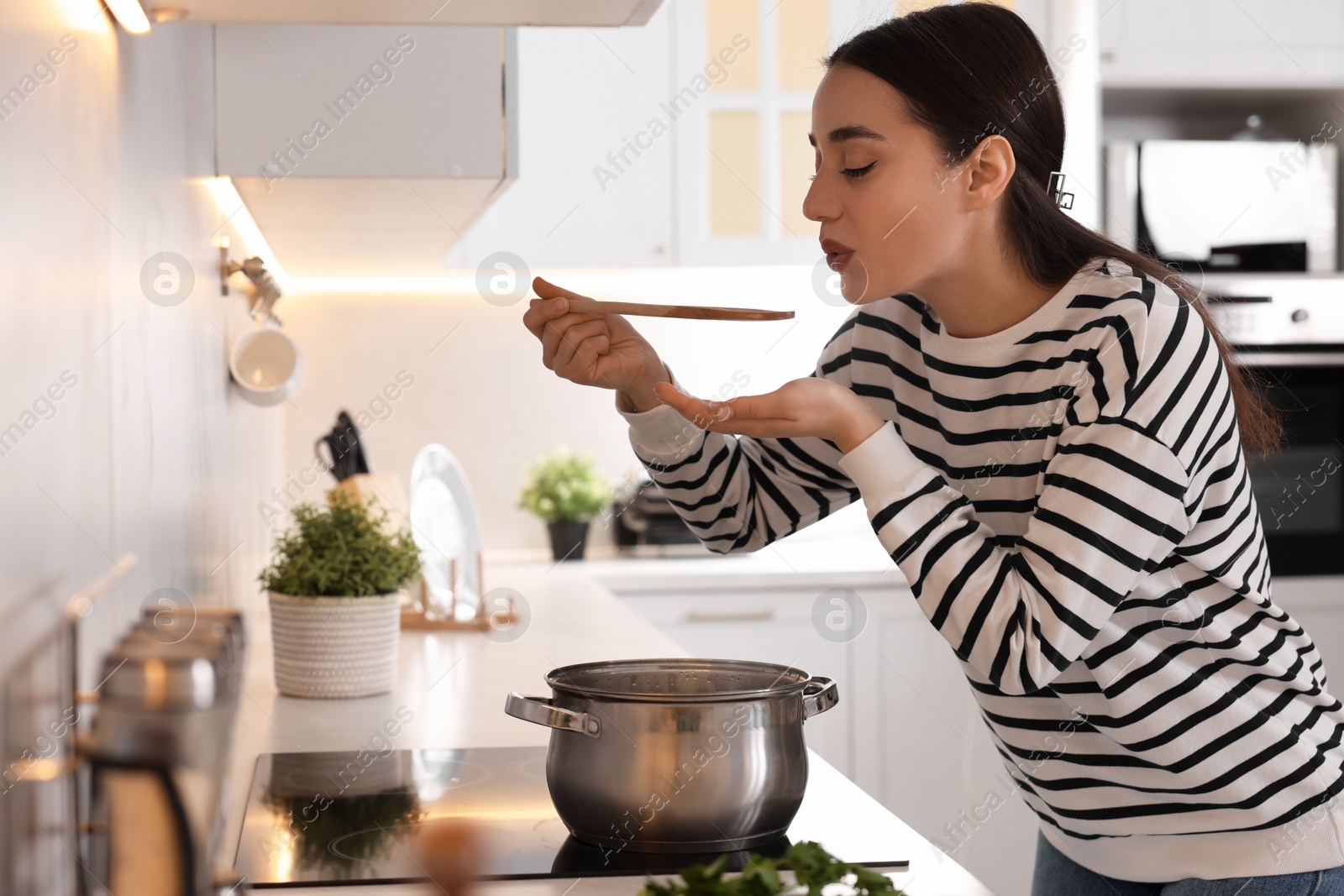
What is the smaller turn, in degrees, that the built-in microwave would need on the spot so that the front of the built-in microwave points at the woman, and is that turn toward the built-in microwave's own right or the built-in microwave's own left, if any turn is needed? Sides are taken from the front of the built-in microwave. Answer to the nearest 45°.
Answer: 0° — it already faces them

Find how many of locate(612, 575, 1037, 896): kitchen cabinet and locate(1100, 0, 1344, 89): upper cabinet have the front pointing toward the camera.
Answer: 2

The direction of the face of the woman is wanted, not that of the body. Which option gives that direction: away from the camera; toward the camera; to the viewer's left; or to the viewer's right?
to the viewer's left

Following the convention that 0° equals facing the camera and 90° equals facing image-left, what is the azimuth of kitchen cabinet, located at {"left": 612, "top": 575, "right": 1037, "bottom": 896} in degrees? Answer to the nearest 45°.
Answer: approximately 0°

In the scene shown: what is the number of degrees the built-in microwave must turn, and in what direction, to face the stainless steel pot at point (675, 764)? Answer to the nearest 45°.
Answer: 0° — it already faces it

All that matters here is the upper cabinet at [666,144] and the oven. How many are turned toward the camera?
2

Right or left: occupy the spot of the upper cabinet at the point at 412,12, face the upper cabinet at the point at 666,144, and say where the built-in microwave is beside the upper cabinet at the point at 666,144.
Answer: right

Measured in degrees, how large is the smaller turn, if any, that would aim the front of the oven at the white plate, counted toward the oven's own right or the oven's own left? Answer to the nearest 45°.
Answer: approximately 45° to the oven's own right
